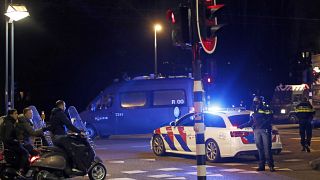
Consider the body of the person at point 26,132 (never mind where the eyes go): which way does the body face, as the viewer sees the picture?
to the viewer's right

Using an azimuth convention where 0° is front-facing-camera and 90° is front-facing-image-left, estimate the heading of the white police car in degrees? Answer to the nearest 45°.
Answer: approximately 135°

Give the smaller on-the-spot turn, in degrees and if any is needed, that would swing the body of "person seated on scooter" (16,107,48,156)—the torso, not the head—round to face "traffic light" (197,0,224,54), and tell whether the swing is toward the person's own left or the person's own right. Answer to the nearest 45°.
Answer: approximately 45° to the person's own right

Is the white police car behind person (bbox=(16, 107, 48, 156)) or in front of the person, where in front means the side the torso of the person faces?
in front

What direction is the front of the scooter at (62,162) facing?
to the viewer's right
